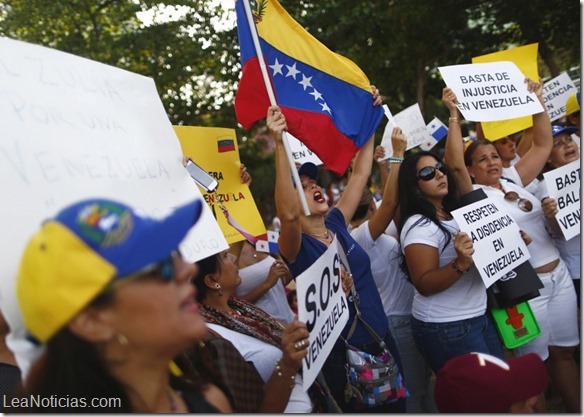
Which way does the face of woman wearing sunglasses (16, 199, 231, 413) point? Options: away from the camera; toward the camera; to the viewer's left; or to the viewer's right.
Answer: to the viewer's right

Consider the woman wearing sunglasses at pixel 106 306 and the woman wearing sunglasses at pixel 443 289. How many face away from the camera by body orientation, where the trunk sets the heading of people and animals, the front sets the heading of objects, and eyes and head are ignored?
0

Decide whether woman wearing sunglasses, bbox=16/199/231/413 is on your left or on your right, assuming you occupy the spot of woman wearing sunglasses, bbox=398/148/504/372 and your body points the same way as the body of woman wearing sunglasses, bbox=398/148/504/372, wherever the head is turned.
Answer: on your right

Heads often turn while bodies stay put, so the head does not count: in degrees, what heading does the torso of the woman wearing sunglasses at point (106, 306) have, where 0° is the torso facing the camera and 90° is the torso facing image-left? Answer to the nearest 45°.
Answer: approximately 270°

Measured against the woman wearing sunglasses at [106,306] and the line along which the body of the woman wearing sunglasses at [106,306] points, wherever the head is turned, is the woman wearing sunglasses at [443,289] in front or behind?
in front

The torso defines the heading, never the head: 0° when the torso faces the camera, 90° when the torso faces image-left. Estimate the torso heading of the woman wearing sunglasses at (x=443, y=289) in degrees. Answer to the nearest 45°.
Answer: approximately 315°
